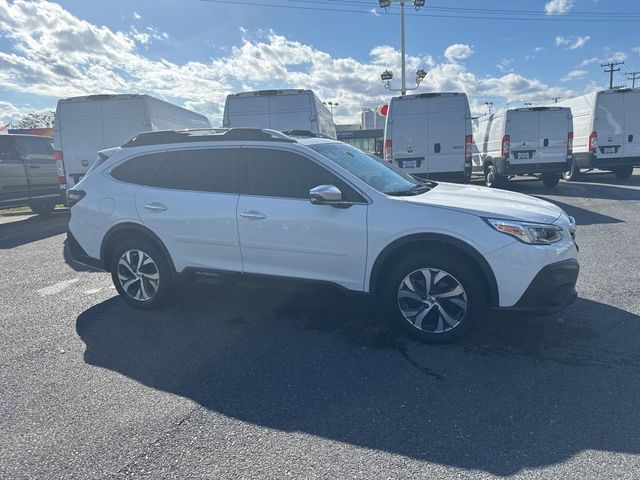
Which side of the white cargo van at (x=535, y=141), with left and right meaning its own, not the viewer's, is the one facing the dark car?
left

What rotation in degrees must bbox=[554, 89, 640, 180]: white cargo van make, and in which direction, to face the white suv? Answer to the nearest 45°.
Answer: approximately 135° to its left

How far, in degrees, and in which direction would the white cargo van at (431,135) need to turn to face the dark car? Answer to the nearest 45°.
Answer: approximately 90° to its left

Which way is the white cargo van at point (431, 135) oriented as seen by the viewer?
away from the camera

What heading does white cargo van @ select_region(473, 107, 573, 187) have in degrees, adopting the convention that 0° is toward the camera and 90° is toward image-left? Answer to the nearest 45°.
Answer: approximately 135°

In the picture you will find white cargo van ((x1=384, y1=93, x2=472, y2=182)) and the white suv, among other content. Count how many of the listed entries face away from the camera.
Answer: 1

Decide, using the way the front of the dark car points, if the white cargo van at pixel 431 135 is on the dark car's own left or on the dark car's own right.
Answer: on the dark car's own right

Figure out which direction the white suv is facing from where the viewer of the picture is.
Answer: facing the viewer and to the right of the viewer

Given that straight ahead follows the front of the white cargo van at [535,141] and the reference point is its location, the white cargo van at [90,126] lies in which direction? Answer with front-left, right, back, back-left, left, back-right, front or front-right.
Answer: left

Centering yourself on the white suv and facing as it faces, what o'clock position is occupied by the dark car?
The dark car is roughly at 6 o'clock from the white suv.

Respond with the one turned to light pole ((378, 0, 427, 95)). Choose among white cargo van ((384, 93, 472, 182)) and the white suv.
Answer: the white cargo van

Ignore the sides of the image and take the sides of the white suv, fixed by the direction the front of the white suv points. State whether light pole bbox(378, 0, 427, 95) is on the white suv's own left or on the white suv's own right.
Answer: on the white suv's own left

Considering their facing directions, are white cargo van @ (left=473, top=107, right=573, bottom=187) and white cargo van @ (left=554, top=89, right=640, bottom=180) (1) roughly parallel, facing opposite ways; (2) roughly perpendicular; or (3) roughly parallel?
roughly parallel

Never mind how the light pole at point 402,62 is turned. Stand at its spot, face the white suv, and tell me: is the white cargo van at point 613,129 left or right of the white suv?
left
